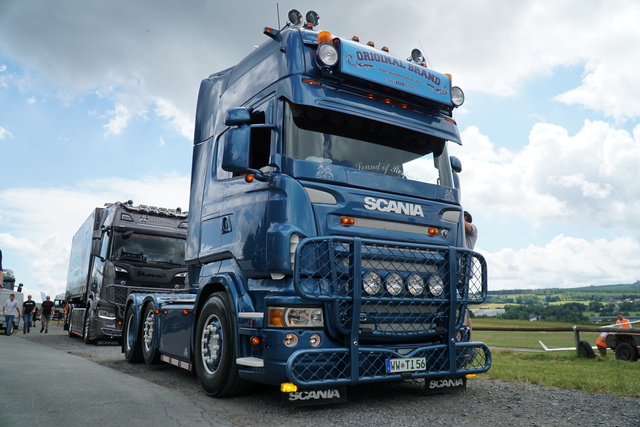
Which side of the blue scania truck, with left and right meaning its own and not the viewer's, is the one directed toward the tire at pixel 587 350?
left

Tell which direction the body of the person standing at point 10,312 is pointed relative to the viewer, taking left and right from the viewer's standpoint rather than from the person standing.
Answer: facing the viewer

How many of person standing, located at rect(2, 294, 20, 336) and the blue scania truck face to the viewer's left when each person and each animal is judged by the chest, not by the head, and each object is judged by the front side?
0

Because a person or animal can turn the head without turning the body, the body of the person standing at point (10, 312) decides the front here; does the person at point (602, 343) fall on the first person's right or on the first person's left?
on the first person's left

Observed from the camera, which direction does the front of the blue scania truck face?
facing the viewer and to the right of the viewer

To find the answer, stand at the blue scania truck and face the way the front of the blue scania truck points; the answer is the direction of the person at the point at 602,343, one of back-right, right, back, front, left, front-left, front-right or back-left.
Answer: left

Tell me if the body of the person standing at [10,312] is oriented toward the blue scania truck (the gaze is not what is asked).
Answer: yes

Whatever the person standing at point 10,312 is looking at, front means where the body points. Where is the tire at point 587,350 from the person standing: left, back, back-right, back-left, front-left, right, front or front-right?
front-left
